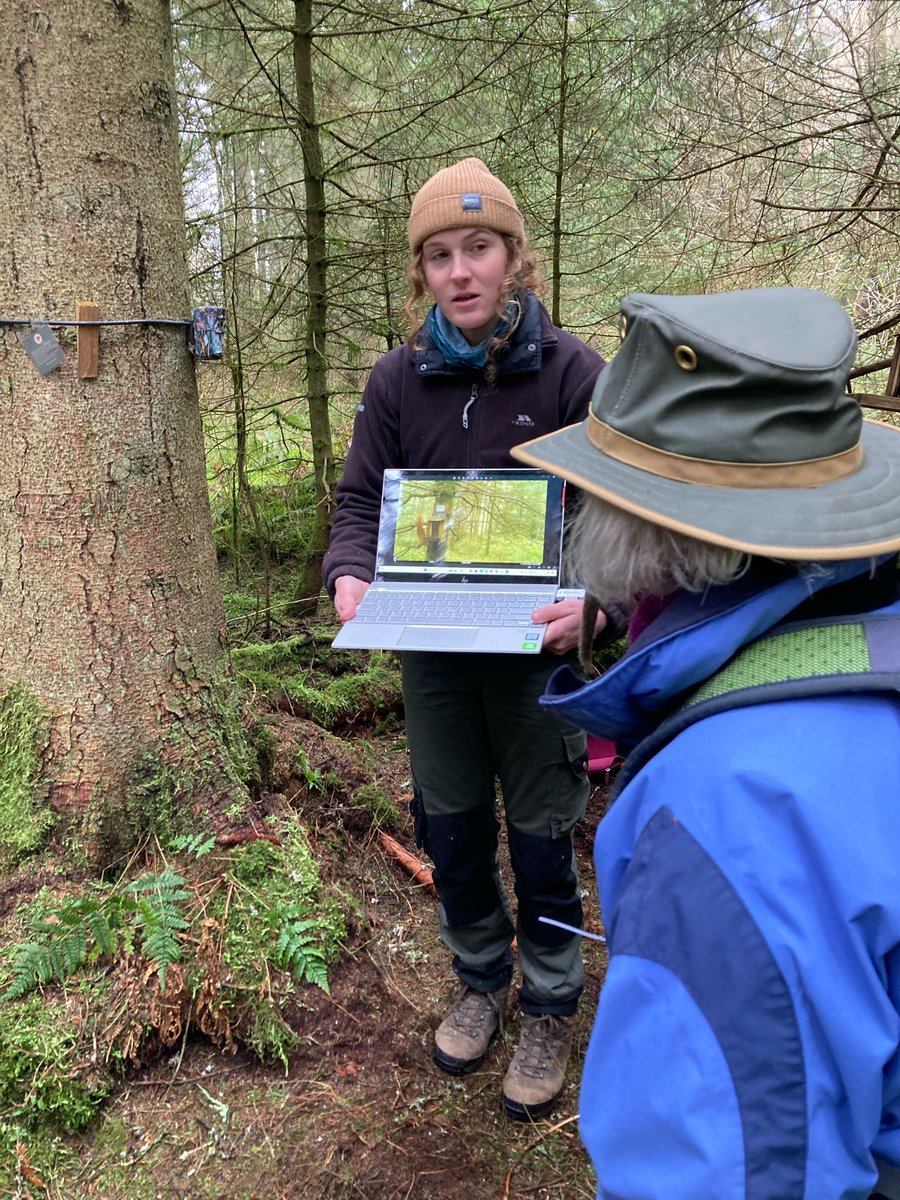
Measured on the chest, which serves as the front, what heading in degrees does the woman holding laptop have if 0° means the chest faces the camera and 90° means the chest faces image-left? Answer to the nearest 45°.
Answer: approximately 0°

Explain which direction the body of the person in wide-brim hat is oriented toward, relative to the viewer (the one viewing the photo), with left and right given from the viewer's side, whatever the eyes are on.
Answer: facing away from the viewer and to the left of the viewer

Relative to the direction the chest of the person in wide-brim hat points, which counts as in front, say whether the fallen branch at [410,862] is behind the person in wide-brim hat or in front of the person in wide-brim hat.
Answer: in front

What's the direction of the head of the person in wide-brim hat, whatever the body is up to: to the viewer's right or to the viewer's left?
to the viewer's left

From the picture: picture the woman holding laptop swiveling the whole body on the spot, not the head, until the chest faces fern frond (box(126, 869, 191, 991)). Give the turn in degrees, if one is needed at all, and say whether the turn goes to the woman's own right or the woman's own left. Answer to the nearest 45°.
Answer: approximately 90° to the woman's own right

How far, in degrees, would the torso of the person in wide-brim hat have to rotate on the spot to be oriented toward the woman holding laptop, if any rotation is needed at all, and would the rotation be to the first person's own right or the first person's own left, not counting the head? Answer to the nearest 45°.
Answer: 0° — they already face them

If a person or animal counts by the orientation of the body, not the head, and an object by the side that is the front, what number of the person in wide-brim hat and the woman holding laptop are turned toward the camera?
1

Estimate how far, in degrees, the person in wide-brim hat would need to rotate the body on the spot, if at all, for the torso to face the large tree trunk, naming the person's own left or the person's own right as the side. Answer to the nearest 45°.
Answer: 0° — they already face it
